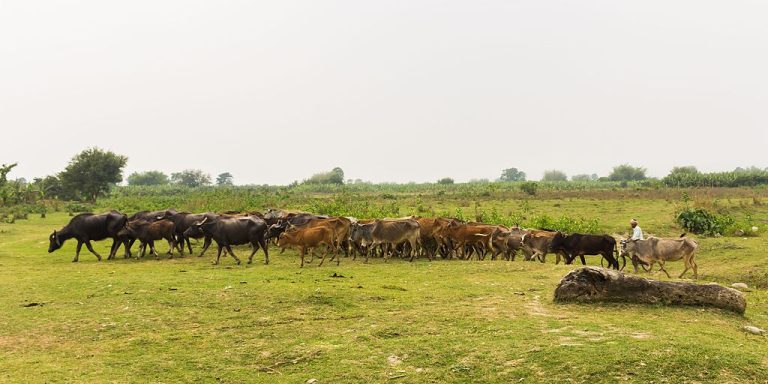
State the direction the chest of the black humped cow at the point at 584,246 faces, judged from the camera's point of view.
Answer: to the viewer's left

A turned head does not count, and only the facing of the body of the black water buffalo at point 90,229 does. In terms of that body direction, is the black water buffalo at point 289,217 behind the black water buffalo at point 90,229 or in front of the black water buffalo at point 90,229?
behind

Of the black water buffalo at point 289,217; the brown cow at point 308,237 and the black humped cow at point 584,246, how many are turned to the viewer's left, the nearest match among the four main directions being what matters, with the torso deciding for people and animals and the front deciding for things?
3

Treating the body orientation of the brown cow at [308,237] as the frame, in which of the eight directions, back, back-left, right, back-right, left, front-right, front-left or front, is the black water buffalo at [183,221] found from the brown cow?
front-right

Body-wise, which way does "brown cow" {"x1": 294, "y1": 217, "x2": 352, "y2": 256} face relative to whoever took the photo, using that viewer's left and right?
facing to the left of the viewer

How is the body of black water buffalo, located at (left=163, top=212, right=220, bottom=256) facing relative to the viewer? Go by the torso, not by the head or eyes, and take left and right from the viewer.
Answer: facing to the left of the viewer

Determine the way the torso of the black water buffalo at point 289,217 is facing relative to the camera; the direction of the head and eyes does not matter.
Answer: to the viewer's left

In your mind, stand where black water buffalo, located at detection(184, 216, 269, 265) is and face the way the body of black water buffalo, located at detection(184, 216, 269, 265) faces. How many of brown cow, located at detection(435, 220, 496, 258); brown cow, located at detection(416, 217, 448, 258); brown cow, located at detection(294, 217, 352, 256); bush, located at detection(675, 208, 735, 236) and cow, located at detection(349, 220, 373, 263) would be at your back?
5

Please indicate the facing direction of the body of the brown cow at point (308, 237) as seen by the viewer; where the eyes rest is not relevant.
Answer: to the viewer's left

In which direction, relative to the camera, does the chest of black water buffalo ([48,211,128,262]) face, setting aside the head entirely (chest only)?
to the viewer's left

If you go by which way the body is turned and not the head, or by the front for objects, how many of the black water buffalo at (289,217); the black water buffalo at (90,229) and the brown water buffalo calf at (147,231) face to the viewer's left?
3

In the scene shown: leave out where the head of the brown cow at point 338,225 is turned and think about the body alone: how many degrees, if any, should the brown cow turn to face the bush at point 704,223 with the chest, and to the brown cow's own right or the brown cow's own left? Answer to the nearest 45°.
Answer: approximately 180°

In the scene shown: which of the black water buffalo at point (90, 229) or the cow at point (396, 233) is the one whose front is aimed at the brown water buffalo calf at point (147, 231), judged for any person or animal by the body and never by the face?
the cow at point (396, 233)

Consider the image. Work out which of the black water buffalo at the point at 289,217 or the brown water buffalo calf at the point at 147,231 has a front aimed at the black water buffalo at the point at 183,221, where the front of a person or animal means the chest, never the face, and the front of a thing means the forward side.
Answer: the black water buffalo at the point at 289,217

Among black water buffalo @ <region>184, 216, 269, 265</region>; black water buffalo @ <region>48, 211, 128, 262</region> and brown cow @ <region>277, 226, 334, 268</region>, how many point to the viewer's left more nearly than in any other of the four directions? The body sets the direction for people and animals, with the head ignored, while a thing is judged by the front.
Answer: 3

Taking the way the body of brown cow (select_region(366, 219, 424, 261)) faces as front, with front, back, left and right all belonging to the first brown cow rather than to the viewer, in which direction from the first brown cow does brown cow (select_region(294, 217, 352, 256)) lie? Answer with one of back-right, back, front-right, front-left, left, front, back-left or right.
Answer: front
